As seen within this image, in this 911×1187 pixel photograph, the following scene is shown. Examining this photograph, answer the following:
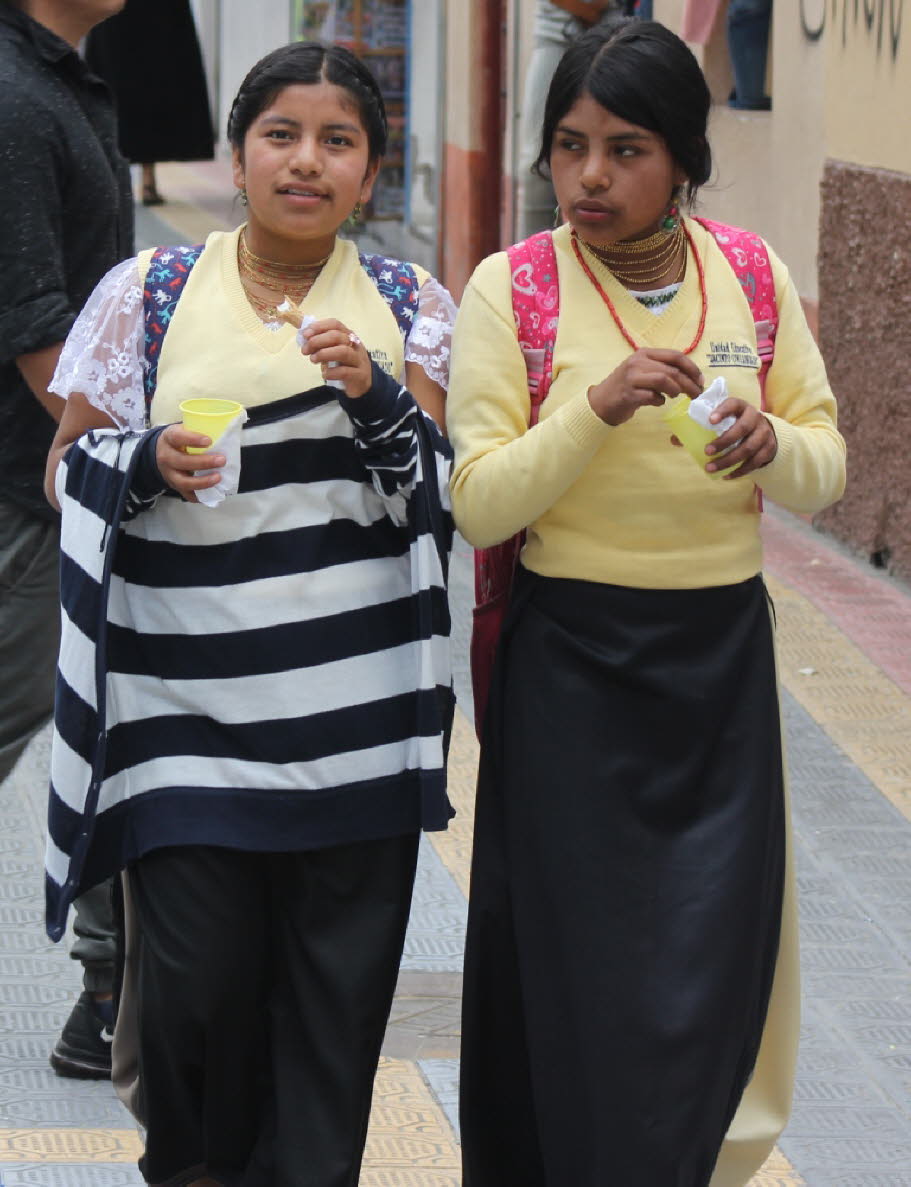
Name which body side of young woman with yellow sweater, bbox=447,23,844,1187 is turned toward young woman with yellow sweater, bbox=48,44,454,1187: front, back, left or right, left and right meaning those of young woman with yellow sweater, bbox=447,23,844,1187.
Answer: right

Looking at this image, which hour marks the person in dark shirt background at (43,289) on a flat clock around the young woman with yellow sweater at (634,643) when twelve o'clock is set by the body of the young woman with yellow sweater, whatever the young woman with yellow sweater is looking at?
The person in dark shirt background is roughly at 4 o'clock from the young woman with yellow sweater.

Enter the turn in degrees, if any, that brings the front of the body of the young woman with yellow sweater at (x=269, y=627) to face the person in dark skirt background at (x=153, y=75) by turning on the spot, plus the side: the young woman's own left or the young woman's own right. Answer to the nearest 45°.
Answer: approximately 180°

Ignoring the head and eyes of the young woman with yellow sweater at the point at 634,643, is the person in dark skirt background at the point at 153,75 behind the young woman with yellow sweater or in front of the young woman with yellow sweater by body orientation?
behind

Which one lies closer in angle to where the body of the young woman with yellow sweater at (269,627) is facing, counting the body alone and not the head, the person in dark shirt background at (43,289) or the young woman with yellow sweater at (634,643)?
the young woman with yellow sweater

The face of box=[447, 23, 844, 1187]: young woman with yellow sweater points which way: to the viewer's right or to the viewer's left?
to the viewer's left

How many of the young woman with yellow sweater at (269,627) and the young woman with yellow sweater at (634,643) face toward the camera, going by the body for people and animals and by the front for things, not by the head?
2

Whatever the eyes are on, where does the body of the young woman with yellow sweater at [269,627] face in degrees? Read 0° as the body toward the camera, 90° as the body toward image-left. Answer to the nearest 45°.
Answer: approximately 0°

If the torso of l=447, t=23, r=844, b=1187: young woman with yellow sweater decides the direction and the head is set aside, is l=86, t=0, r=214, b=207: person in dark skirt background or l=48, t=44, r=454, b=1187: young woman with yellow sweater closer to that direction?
the young woman with yellow sweater

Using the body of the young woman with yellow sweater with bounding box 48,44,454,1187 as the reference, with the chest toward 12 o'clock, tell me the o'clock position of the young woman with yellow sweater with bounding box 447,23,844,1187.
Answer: the young woman with yellow sweater with bounding box 447,23,844,1187 is roughly at 9 o'clock from the young woman with yellow sweater with bounding box 48,44,454,1187.
